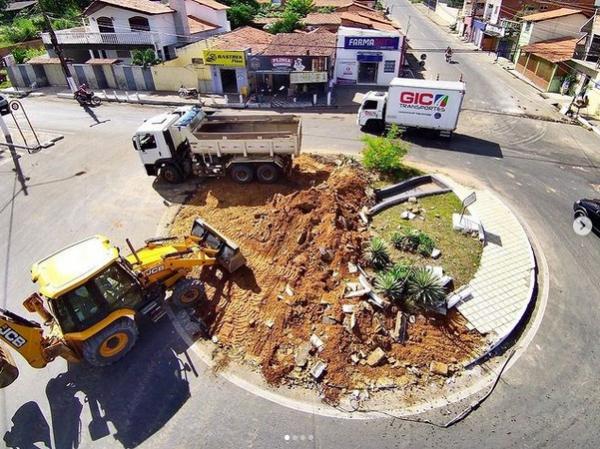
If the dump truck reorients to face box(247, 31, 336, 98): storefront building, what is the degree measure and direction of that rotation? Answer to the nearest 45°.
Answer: approximately 135° to its right

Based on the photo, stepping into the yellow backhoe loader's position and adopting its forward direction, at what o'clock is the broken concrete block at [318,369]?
The broken concrete block is roughly at 3 o'clock from the yellow backhoe loader.

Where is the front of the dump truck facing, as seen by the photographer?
facing to the left of the viewer

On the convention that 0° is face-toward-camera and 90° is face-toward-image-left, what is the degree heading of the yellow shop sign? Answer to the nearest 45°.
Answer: approximately 0°

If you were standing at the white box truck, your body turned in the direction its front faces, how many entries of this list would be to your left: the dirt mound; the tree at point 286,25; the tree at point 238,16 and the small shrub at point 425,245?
2

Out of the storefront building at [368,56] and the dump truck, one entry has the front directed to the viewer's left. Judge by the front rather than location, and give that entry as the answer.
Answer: the dump truck

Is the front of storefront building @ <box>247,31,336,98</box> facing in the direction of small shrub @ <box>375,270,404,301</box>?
yes

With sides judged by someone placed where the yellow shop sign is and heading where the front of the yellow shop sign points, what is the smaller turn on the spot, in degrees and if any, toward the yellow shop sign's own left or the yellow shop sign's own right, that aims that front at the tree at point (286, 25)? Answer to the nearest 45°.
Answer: approximately 135° to the yellow shop sign's own left

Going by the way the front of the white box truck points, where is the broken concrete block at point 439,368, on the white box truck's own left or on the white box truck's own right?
on the white box truck's own left

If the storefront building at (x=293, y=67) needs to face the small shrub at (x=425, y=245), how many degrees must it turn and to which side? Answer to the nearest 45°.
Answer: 0° — it already faces it

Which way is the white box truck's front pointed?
to the viewer's left

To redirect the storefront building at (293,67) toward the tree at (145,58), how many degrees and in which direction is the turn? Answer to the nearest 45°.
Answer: approximately 90° to its right

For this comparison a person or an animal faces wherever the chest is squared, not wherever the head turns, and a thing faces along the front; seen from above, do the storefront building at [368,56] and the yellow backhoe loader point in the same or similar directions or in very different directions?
very different directions

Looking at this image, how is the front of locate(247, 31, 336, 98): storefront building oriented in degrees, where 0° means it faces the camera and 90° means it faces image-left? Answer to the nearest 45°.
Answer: approximately 0°

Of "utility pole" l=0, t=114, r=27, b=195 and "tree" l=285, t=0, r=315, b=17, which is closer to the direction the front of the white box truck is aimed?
the utility pole
